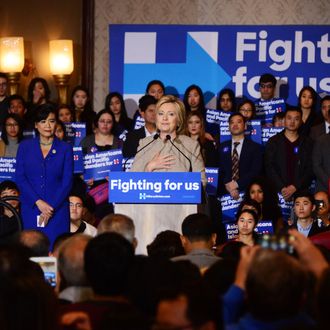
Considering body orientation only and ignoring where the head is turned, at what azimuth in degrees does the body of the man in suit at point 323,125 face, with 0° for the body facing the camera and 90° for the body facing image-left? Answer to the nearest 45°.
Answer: approximately 0°

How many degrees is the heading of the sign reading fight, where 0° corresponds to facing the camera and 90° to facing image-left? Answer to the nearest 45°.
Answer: approximately 0°
